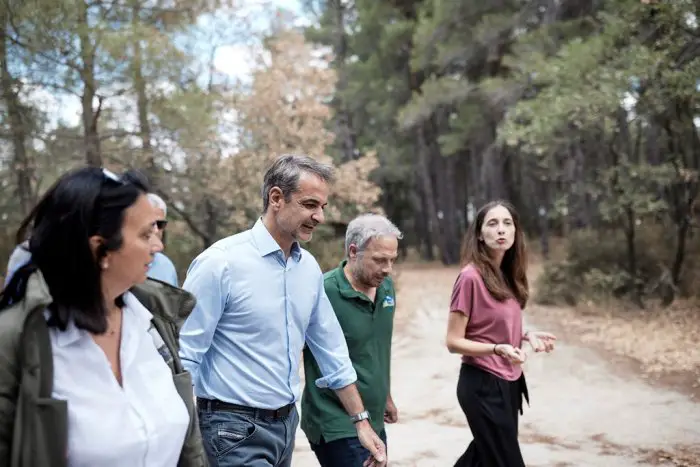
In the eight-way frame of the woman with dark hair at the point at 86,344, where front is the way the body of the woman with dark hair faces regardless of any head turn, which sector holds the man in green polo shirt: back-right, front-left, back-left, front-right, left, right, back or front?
left

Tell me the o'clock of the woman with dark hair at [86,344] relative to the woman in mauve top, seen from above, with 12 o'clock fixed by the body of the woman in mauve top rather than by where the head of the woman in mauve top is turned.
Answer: The woman with dark hair is roughly at 2 o'clock from the woman in mauve top.

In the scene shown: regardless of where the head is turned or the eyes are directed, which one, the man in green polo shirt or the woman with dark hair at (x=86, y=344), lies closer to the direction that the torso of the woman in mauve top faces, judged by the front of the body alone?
the woman with dark hair

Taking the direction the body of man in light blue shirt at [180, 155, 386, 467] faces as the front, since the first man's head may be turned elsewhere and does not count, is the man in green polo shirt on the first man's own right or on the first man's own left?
on the first man's own left

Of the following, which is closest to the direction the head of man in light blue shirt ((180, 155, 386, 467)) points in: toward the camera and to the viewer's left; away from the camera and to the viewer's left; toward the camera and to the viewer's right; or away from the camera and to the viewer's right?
toward the camera and to the viewer's right

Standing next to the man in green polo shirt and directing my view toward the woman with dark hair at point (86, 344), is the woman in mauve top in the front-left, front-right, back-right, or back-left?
back-left

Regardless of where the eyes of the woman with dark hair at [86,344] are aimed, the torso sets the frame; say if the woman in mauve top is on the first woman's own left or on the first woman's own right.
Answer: on the first woman's own left

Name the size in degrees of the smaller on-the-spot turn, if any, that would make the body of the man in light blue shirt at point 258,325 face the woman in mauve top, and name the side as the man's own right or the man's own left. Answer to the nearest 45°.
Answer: approximately 90° to the man's own left

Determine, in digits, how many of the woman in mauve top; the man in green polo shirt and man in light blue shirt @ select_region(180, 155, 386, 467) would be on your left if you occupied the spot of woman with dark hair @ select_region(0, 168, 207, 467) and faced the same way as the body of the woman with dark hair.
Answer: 3
